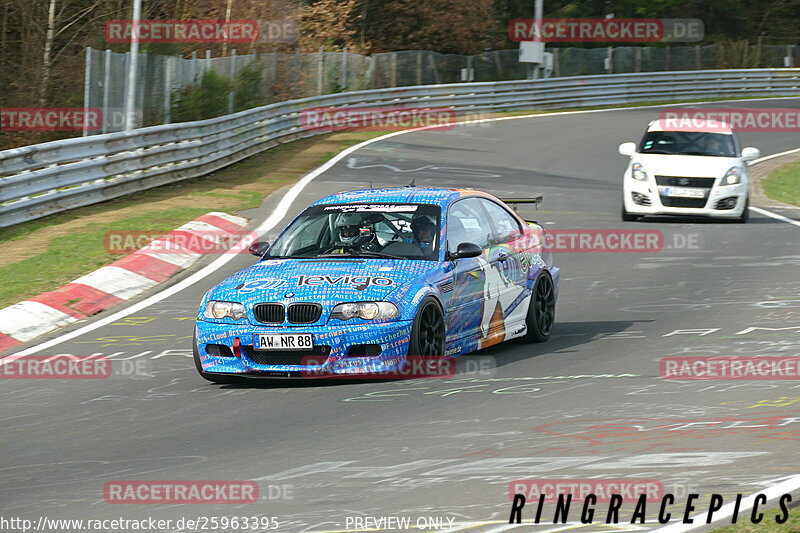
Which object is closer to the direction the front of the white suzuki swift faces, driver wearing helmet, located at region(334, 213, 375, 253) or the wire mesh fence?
the driver wearing helmet

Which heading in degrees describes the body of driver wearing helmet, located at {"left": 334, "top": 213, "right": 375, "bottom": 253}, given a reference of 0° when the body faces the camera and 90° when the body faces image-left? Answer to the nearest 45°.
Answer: approximately 45°

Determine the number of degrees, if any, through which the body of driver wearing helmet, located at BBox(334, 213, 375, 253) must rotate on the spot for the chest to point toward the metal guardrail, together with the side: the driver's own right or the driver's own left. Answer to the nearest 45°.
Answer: approximately 135° to the driver's own right

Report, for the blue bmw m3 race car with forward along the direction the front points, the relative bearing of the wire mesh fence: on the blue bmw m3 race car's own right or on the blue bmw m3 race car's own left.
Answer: on the blue bmw m3 race car's own right

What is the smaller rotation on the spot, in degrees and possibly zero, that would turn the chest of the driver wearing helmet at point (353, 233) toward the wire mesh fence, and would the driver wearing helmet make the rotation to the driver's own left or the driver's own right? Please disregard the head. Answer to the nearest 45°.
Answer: approximately 135° to the driver's own right

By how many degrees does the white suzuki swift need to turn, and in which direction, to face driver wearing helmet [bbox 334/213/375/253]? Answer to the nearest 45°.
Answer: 0° — it already faces them
